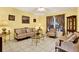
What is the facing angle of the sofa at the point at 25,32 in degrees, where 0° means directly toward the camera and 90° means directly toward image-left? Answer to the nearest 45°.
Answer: approximately 315°

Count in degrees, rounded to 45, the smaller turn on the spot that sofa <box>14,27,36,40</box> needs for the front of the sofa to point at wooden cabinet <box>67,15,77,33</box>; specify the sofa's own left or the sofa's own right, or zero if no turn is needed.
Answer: approximately 45° to the sofa's own left
